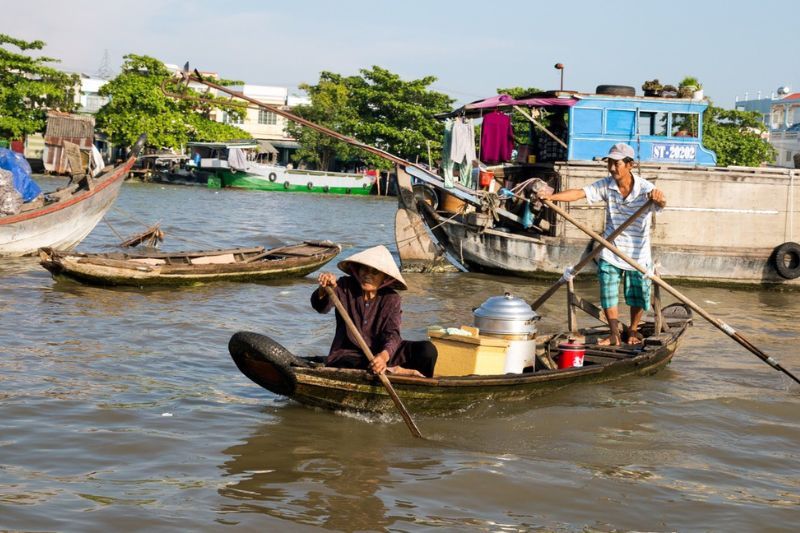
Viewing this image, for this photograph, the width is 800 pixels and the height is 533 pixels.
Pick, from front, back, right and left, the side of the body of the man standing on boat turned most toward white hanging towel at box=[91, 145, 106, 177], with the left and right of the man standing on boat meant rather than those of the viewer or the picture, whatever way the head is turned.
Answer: right

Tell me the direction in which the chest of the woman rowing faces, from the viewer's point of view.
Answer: toward the camera

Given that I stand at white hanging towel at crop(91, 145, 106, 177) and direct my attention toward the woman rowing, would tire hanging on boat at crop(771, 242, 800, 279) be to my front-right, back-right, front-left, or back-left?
front-left

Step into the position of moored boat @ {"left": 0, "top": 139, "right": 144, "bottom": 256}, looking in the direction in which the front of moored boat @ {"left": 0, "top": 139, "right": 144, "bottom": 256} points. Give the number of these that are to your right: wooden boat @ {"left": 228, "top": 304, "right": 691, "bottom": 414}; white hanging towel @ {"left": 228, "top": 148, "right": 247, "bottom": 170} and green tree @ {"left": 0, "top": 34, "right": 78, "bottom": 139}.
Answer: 1

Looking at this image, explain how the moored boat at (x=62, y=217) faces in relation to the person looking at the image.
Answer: facing to the right of the viewer

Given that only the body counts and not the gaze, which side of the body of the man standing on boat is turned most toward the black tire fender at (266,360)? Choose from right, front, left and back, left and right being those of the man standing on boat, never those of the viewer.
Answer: front

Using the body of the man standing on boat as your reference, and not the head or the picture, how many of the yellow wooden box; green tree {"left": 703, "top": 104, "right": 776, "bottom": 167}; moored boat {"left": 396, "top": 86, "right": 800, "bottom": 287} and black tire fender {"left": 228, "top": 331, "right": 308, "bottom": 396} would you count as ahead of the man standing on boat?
2

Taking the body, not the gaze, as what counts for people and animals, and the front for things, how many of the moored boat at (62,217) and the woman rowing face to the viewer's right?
1

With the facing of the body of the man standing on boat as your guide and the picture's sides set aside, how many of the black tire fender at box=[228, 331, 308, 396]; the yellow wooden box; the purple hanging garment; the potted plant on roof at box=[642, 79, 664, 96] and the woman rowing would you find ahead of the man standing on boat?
3

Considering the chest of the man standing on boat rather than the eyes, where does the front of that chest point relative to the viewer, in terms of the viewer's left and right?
facing the viewer and to the left of the viewer
